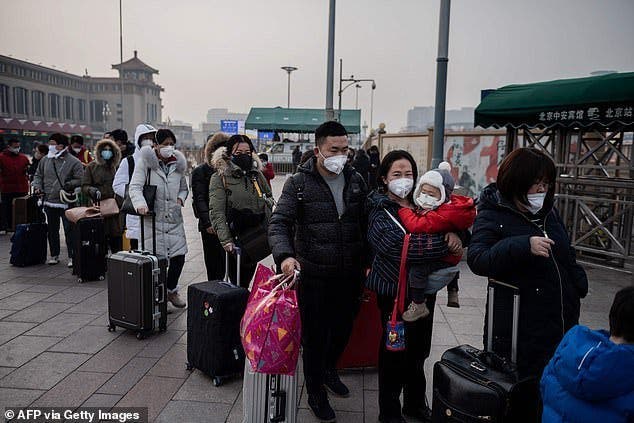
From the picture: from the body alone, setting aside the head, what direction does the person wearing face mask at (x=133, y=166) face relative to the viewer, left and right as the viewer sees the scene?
facing the viewer and to the right of the viewer

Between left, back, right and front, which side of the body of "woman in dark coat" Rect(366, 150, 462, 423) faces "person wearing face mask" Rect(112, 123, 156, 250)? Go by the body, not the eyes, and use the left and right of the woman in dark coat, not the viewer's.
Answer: back

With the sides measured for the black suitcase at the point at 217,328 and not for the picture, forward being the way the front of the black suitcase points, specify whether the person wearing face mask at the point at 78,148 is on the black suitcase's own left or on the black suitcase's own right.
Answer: on the black suitcase's own right

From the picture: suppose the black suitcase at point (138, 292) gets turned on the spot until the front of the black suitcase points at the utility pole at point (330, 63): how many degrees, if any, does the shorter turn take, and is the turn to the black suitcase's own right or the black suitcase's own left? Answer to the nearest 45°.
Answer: approximately 180°

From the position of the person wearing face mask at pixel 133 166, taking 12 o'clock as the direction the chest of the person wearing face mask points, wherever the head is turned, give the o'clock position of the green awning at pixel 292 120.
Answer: The green awning is roughly at 8 o'clock from the person wearing face mask.

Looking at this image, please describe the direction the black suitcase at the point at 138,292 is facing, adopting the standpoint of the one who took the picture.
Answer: facing the viewer and to the left of the viewer

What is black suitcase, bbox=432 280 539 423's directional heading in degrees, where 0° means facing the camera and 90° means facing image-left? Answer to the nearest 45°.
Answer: approximately 45°

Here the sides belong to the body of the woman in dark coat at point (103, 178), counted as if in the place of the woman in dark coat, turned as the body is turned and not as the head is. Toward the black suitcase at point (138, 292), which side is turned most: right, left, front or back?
front
